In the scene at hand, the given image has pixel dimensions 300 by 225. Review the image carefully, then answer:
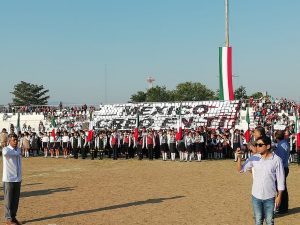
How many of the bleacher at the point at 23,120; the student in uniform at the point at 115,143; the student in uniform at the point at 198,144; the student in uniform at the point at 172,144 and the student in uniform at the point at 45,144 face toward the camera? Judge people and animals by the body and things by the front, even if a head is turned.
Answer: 5

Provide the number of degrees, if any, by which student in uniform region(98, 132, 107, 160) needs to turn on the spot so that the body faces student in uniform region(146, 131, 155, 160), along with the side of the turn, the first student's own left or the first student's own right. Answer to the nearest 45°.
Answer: approximately 45° to the first student's own left

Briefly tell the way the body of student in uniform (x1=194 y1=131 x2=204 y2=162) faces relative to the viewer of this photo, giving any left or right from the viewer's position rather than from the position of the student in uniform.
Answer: facing the viewer

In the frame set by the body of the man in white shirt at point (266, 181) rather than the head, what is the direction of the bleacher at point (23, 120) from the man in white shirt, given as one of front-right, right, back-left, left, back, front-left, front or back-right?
right

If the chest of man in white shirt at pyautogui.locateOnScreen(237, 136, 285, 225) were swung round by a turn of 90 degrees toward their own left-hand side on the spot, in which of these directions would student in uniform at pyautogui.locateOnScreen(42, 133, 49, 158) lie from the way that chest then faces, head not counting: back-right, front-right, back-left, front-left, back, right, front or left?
back

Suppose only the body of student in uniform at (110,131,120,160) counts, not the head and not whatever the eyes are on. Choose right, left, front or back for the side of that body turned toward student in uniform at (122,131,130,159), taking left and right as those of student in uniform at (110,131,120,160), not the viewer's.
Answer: left

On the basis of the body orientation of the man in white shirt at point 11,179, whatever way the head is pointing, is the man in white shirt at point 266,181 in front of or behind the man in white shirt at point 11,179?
in front

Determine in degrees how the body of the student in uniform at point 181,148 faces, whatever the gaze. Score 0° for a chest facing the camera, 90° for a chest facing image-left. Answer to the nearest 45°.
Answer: approximately 0°

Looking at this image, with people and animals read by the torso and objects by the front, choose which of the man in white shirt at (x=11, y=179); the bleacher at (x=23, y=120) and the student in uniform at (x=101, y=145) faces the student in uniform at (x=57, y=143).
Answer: the bleacher

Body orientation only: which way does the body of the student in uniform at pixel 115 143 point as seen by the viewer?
toward the camera

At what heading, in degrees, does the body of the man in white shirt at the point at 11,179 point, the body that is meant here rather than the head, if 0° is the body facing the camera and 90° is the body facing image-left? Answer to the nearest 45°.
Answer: approximately 315°

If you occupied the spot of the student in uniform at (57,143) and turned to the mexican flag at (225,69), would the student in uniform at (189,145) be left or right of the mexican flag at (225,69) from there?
right

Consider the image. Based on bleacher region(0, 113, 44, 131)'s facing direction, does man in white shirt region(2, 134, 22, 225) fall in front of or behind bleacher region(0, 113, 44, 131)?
in front

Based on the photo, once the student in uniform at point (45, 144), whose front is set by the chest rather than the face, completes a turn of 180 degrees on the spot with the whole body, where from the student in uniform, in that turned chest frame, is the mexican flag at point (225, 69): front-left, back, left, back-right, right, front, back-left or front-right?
right

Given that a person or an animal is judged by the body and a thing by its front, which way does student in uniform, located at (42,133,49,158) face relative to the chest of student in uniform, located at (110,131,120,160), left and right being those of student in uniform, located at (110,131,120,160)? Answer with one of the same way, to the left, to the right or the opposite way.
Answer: the same way

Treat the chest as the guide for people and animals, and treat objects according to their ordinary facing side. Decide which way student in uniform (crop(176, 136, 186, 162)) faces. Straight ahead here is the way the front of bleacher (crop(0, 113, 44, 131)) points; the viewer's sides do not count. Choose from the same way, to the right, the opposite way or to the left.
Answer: the same way

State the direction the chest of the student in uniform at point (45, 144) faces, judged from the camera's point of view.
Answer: toward the camera
